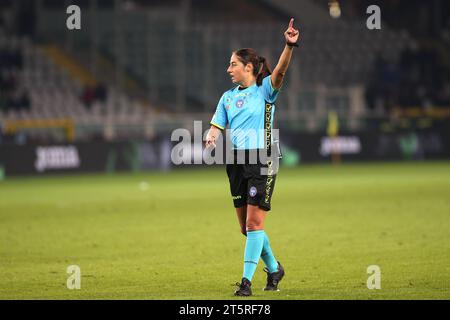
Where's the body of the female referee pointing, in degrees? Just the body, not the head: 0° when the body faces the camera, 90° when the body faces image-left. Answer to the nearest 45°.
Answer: approximately 45°
